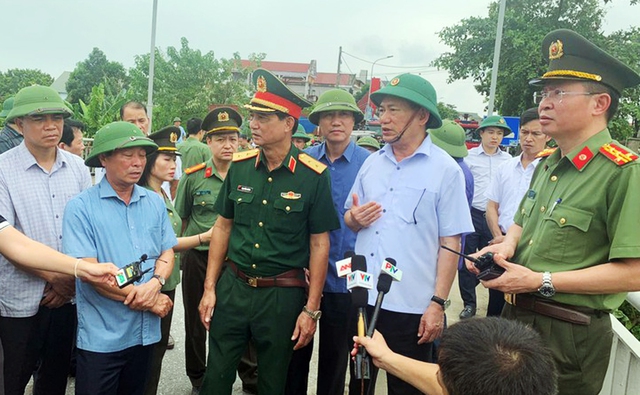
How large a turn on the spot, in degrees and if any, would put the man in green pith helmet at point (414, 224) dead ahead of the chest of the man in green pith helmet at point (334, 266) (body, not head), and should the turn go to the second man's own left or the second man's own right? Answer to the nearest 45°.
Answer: approximately 45° to the second man's own left

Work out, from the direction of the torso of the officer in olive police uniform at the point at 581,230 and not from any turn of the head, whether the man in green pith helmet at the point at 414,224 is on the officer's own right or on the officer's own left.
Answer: on the officer's own right

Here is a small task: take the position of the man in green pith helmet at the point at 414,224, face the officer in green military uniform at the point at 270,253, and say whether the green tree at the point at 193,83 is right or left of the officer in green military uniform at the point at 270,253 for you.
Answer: right

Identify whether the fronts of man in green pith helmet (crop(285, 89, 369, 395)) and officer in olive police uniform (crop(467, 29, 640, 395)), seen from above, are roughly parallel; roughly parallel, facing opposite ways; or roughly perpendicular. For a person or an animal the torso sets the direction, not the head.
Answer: roughly perpendicular

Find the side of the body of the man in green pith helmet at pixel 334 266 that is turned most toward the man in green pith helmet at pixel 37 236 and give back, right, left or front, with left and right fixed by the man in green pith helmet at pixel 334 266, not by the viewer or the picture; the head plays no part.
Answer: right

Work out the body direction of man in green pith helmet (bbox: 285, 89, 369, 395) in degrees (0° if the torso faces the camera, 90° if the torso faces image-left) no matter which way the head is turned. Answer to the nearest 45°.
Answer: approximately 0°

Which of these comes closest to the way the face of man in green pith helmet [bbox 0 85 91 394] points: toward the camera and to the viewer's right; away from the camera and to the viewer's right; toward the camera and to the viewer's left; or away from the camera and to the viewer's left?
toward the camera and to the viewer's right

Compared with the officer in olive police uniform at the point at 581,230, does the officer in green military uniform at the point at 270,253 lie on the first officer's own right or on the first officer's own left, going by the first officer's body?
on the first officer's own right

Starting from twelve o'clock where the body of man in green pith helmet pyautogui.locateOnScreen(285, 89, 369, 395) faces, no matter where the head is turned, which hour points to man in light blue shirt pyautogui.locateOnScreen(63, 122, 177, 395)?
The man in light blue shirt is roughly at 2 o'clock from the man in green pith helmet.

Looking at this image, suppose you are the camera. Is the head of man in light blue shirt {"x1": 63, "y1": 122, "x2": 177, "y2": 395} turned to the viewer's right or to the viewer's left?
to the viewer's right

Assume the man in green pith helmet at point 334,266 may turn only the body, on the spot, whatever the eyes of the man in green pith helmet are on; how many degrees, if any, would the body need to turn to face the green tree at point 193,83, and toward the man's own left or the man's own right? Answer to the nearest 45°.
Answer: approximately 180°

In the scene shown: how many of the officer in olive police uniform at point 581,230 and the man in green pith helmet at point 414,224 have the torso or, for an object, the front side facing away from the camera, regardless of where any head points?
0

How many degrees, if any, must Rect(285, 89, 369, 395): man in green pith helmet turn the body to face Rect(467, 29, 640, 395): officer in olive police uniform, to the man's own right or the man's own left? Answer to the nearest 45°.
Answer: approximately 45° to the man's own left
